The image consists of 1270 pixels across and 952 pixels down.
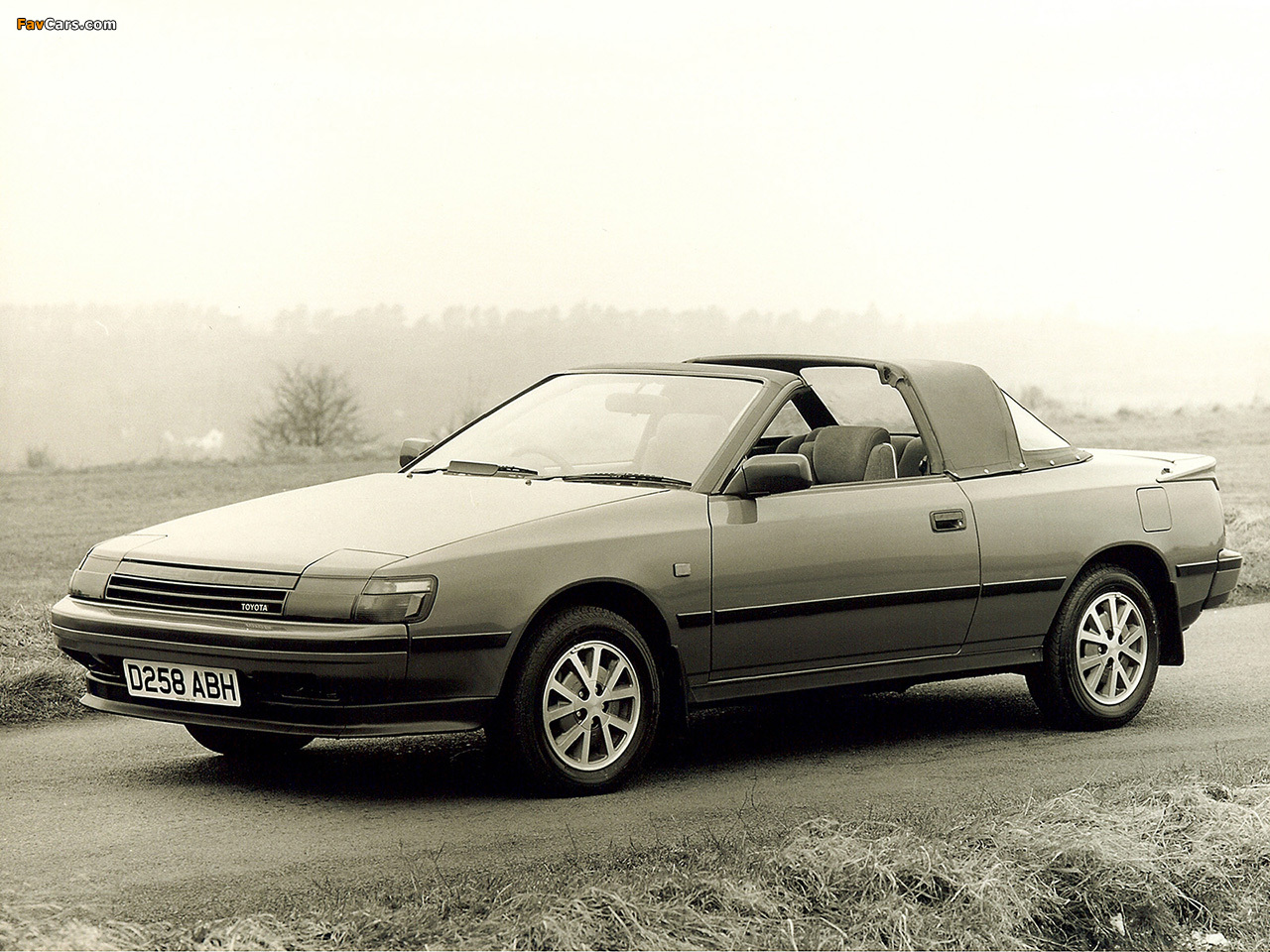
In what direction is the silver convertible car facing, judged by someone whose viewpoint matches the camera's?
facing the viewer and to the left of the viewer

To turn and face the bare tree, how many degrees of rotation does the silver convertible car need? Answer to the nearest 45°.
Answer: approximately 135° to its right
